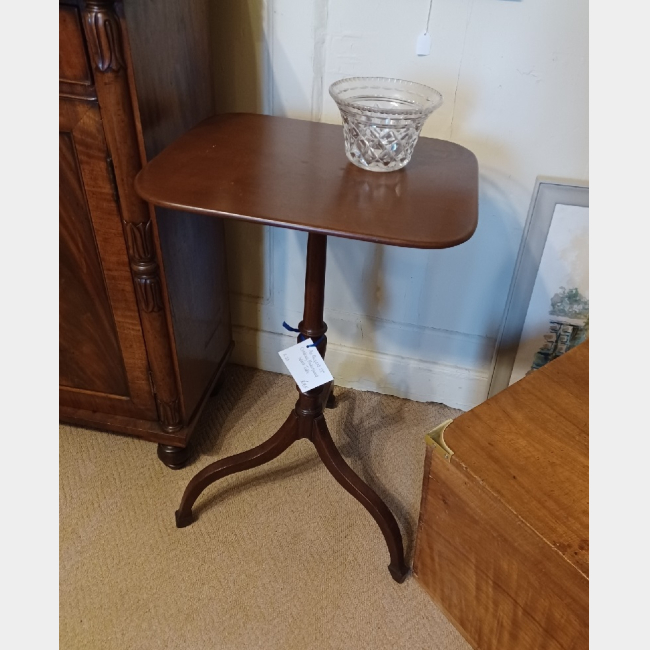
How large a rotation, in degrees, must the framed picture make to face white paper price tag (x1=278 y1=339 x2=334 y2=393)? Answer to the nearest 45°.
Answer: approximately 45° to its right

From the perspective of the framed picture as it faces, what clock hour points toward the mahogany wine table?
The mahogany wine table is roughly at 1 o'clock from the framed picture.

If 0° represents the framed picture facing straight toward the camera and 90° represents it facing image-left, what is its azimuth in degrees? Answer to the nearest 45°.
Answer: approximately 0°

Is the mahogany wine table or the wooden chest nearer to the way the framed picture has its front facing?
the wooden chest

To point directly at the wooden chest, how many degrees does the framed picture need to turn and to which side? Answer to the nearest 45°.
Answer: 0° — it already faces it
